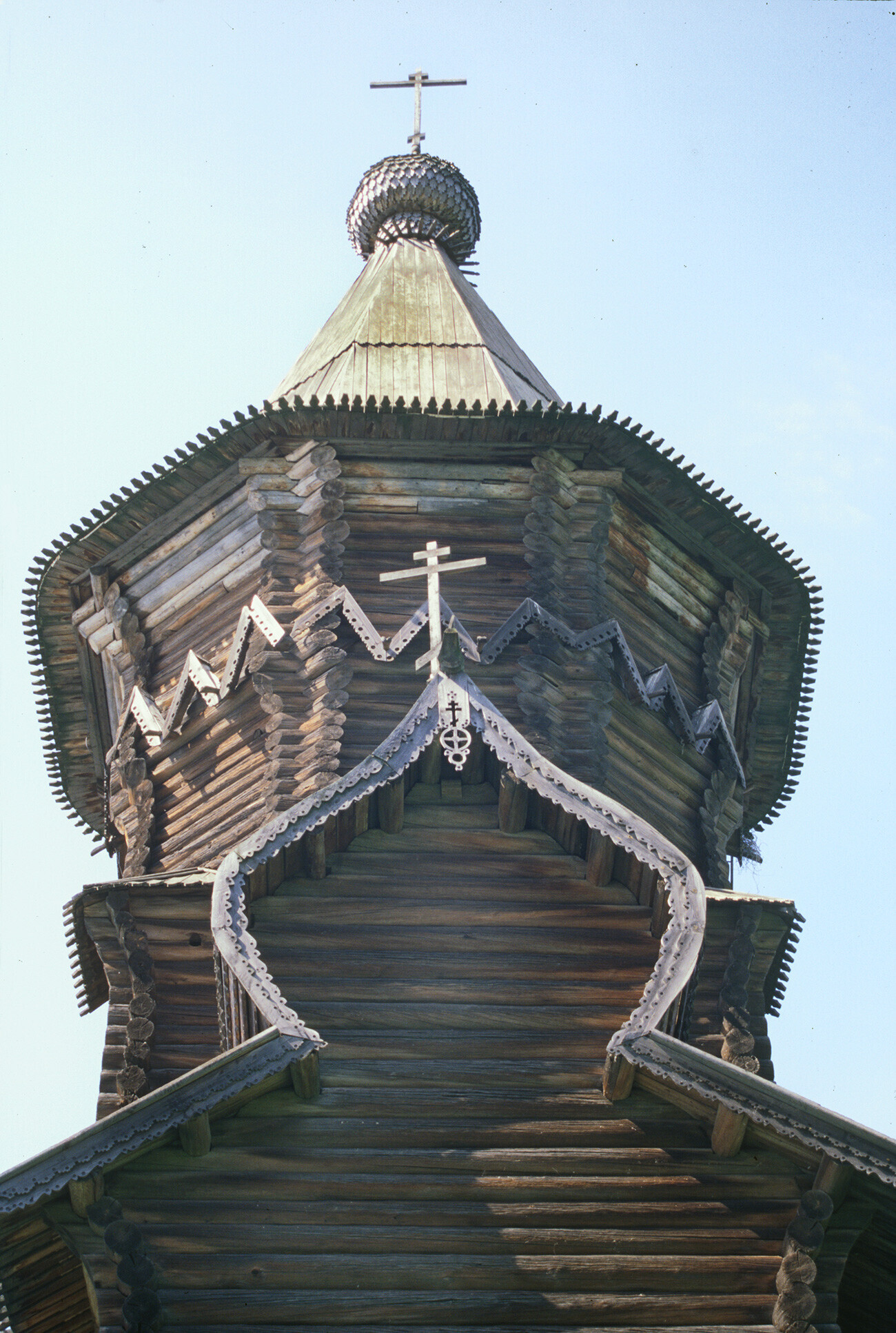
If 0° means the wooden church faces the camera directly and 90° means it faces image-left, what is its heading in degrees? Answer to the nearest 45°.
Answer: approximately 0°
